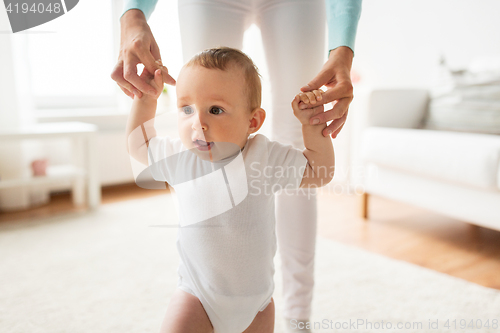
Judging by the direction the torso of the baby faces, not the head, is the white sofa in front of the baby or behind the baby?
behind

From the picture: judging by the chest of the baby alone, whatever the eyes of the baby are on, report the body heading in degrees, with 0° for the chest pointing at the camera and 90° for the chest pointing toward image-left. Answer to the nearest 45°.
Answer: approximately 0°

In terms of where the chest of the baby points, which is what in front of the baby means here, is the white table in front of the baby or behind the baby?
behind
